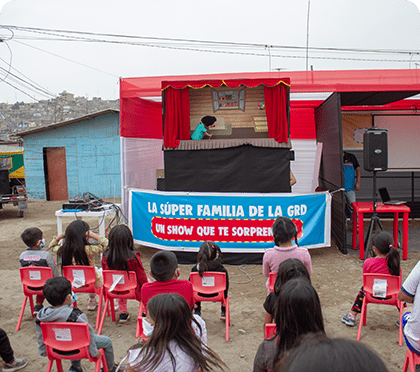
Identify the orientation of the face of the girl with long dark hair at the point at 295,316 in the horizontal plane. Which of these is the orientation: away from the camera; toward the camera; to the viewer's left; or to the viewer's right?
away from the camera

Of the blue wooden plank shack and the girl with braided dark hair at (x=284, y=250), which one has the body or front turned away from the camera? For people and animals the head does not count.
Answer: the girl with braided dark hair

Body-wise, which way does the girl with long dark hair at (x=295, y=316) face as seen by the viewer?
away from the camera

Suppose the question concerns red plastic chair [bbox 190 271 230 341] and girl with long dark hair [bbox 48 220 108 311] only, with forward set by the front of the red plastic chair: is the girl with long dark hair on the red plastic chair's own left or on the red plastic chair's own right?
on the red plastic chair's own left

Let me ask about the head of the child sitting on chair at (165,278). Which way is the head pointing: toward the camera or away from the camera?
away from the camera

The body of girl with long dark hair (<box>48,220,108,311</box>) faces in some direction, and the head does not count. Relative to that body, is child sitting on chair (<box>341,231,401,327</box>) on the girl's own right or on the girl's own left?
on the girl's own right

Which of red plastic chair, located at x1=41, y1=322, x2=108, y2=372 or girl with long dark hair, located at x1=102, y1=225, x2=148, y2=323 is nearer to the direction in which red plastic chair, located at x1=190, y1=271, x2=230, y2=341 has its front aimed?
the girl with long dark hair

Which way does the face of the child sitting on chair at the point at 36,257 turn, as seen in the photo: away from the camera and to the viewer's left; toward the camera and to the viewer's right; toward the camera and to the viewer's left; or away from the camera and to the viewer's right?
away from the camera and to the viewer's right

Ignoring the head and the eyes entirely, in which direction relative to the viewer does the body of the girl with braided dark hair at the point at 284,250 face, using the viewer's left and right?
facing away from the viewer

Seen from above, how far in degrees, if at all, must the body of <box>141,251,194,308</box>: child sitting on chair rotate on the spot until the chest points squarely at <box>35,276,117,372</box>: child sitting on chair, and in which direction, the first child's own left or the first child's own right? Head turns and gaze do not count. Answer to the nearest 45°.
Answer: approximately 90° to the first child's own left

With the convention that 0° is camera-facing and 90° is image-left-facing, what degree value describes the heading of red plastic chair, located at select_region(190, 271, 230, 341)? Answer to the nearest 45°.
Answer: approximately 180°

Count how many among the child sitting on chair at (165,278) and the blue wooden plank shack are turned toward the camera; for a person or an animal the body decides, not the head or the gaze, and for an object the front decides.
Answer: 1

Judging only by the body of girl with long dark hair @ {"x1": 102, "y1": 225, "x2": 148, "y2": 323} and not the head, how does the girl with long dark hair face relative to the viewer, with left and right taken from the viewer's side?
facing away from the viewer
